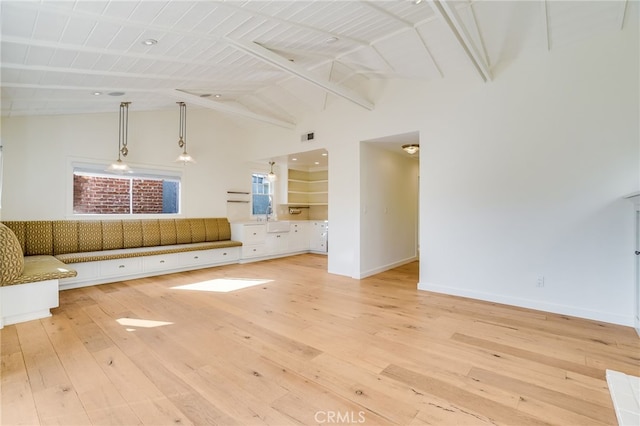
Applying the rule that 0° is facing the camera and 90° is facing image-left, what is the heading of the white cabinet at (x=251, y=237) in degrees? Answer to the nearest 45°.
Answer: approximately 315°

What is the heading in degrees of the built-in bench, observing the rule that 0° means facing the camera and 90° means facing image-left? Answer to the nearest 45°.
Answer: approximately 315°

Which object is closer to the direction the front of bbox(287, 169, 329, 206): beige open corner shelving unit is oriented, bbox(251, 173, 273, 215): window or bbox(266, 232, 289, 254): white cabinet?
the white cabinet
